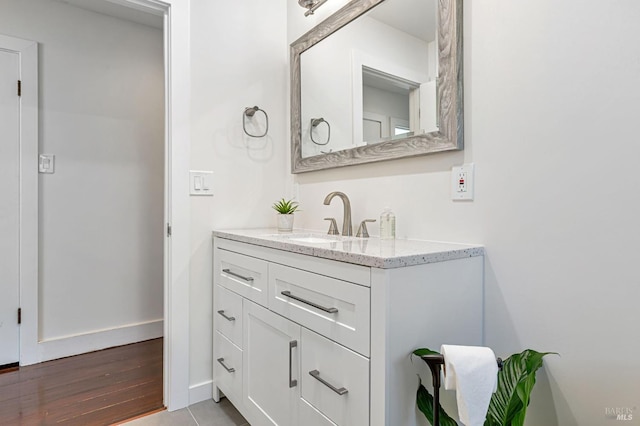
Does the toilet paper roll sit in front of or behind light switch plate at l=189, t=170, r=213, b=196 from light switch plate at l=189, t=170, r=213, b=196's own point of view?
in front

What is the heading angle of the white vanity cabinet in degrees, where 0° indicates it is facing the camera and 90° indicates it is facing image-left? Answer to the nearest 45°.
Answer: approximately 45°

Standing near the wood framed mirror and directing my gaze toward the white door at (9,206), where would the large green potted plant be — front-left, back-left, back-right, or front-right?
back-left

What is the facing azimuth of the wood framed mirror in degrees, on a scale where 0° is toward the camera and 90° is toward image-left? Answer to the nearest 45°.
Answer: approximately 45°

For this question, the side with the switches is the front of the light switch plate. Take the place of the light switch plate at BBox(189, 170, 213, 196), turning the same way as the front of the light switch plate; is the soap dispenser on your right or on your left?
on your left

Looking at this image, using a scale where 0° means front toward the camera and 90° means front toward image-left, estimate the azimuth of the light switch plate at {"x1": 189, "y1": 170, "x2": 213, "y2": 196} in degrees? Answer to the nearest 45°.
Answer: approximately 0°
